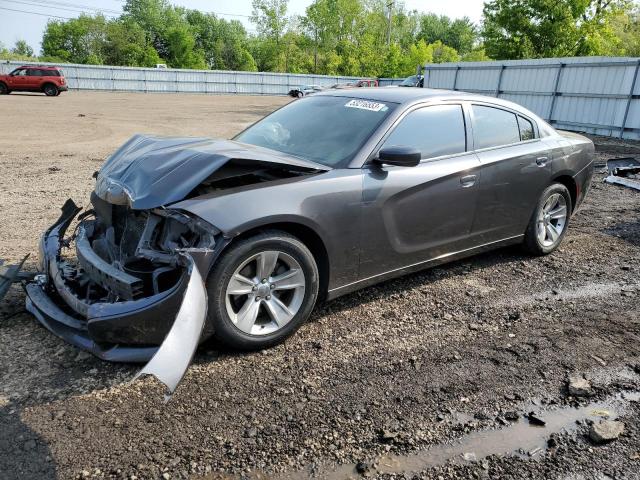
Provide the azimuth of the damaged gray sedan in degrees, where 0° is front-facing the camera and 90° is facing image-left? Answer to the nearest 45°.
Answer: approximately 45°

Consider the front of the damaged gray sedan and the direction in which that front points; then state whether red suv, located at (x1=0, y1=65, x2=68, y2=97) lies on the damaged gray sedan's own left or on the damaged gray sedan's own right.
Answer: on the damaged gray sedan's own right

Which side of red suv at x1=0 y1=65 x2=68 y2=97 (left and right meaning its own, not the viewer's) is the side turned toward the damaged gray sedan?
left

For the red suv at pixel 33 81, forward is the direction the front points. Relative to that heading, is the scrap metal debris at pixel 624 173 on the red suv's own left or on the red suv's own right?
on the red suv's own left

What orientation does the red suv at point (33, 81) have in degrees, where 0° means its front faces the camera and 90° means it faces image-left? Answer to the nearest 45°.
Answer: approximately 90°

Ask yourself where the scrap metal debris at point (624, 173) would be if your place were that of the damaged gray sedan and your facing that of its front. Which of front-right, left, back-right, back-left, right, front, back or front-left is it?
back

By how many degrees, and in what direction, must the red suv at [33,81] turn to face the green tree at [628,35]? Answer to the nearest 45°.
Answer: approximately 180°

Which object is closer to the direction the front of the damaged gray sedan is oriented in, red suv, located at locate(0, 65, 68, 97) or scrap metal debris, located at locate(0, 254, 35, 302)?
the scrap metal debris

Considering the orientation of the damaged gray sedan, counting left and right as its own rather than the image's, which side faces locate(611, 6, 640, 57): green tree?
back

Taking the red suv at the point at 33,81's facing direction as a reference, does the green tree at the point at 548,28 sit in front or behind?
behind
